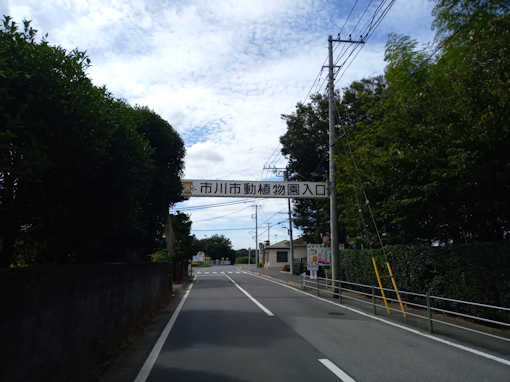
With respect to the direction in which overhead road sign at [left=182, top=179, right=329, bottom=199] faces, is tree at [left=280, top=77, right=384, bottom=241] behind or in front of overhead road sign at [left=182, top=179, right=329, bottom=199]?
behind

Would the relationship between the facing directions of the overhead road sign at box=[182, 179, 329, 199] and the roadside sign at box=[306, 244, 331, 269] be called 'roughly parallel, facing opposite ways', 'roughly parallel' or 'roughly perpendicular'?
roughly parallel

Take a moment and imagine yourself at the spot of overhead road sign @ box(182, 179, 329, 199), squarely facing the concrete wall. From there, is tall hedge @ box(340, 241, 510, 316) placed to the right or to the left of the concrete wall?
left

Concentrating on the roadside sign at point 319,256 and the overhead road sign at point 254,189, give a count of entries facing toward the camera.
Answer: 2

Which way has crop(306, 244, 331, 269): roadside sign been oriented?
toward the camera

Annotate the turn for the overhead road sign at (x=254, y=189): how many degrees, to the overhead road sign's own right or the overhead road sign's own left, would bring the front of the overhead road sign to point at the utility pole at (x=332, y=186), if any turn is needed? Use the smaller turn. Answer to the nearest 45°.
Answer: approximately 45° to the overhead road sign's own left

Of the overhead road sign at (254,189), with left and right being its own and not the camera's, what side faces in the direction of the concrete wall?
front

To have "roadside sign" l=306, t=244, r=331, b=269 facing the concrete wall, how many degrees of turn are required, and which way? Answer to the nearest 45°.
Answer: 0° — it already faces it

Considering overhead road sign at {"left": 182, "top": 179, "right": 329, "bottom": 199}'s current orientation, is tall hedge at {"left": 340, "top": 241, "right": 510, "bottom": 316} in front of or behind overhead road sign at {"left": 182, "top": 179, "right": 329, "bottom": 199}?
in front

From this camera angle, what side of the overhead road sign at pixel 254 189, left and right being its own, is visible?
front
